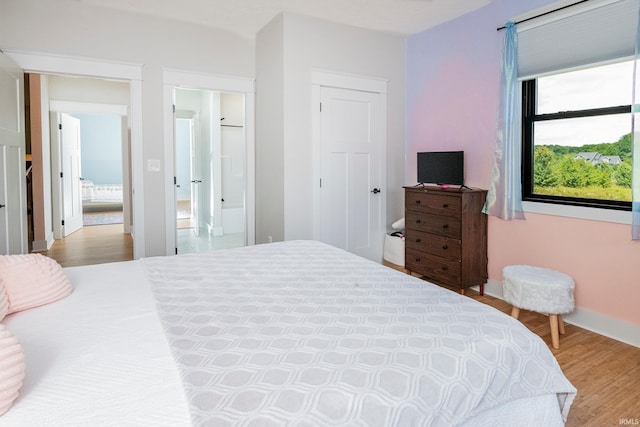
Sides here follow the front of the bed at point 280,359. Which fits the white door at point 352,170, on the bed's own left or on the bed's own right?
on the bed's own left

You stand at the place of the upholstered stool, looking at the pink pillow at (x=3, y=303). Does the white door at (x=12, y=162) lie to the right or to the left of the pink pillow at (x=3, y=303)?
right

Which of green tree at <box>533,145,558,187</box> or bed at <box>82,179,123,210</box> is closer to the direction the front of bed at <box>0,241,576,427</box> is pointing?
the green tree

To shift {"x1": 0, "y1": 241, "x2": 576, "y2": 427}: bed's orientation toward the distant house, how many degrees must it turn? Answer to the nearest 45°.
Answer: approximately 45° to its left

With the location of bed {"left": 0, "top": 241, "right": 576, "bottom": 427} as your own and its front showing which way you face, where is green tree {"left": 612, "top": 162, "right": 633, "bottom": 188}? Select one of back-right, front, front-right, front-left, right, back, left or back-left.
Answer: front-left

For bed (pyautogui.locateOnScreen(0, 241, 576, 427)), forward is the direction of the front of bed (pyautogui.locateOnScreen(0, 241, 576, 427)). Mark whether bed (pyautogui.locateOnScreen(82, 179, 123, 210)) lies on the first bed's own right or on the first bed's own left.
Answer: on the first bed's own left

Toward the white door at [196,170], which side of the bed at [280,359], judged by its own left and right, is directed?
left

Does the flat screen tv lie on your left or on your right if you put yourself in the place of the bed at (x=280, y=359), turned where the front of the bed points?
on your left

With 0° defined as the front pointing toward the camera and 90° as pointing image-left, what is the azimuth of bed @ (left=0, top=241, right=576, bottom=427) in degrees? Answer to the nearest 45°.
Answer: approximately 270°
